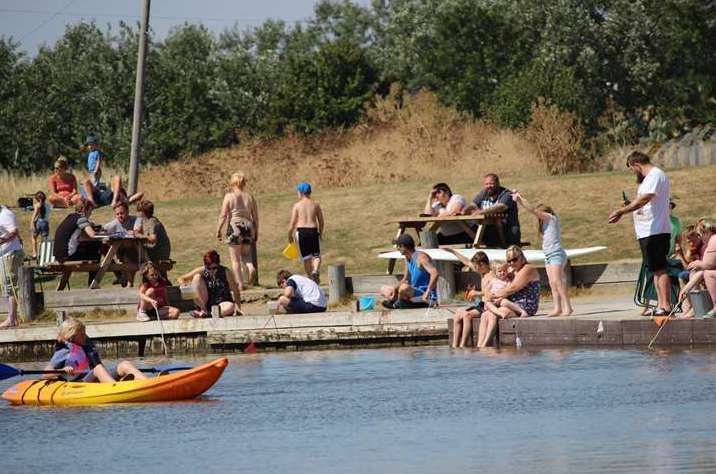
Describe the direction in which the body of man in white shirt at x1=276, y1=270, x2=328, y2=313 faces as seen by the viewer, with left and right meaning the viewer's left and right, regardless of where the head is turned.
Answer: facing to the left of the viewer

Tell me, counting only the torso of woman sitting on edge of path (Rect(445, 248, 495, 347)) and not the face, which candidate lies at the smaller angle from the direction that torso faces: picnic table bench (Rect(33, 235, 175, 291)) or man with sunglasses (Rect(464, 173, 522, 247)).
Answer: the picnic table bench

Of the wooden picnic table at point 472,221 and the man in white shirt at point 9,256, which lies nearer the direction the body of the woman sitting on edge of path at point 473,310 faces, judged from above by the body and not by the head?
the man in white shirt

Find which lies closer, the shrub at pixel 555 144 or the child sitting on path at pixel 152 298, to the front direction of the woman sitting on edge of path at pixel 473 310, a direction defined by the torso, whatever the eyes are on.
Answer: the child sitting on path

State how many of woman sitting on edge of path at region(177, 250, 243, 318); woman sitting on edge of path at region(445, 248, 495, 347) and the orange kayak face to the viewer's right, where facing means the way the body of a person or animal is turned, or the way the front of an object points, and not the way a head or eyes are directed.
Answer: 1

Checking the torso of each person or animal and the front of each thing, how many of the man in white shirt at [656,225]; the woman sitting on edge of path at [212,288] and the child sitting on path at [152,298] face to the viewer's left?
1

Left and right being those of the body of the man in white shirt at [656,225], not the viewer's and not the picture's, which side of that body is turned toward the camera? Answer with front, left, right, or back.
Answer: left

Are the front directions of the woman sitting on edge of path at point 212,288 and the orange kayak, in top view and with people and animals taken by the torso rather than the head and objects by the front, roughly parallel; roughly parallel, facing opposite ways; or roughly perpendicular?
roughly perpendicular

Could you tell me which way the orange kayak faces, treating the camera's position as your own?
facing to the right of the viewer

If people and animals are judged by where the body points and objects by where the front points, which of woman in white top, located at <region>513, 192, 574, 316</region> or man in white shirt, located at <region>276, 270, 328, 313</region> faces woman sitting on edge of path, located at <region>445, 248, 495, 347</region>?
the woman in white top
